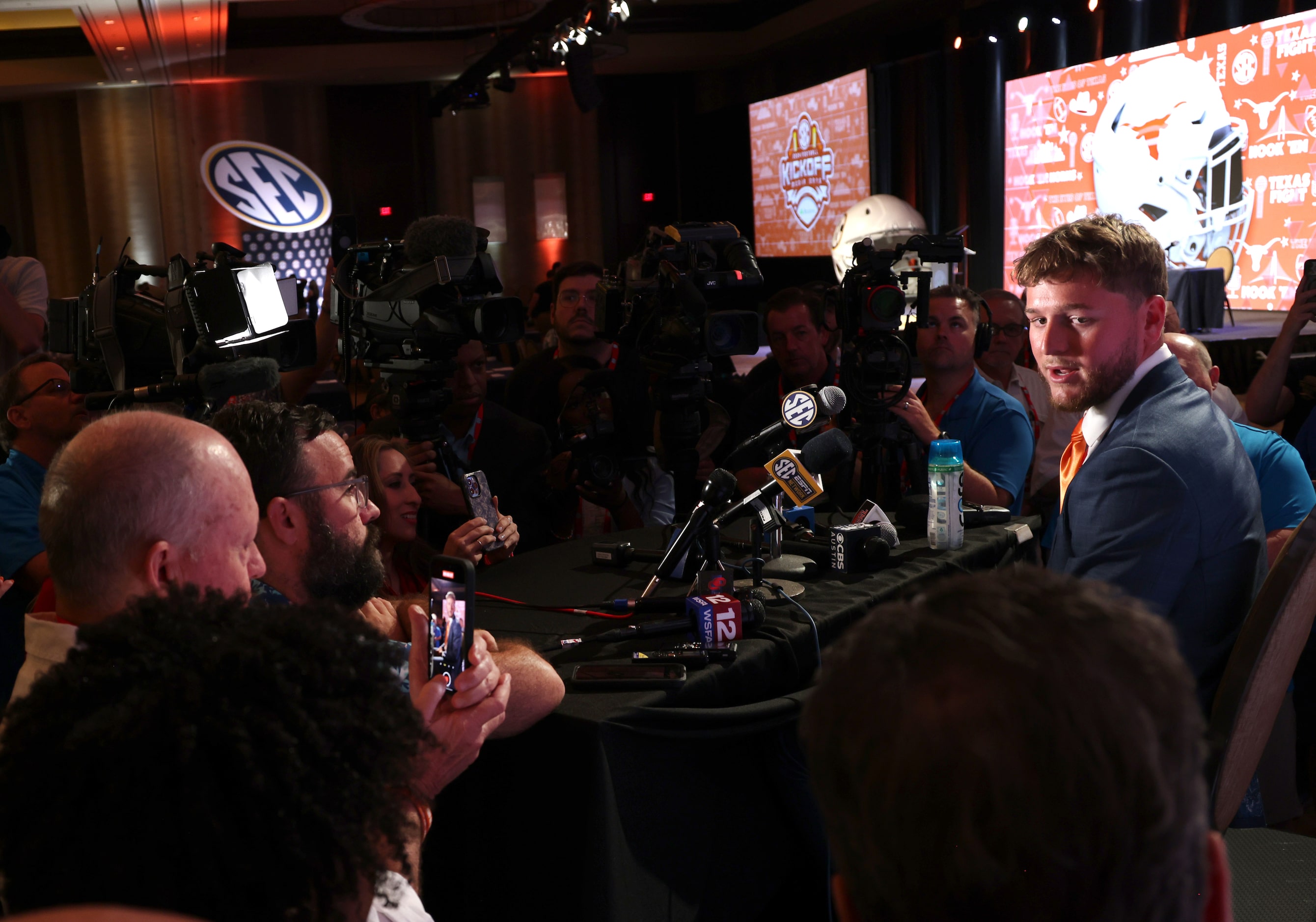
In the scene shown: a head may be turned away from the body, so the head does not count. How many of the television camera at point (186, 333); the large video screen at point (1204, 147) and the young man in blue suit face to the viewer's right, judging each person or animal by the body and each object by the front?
1

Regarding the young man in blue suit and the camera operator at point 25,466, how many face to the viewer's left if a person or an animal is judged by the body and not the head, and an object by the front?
1

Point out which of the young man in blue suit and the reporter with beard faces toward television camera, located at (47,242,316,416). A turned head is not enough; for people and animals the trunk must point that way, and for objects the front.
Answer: the young man in blue suit

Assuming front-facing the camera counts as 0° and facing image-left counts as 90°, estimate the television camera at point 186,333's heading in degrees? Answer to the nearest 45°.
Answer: approximately 270°

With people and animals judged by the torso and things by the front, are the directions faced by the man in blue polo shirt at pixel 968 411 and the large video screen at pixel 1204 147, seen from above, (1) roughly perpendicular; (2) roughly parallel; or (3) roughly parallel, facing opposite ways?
roughly parallel

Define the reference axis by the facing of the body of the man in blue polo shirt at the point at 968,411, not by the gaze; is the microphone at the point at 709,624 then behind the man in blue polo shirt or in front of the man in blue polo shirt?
in front

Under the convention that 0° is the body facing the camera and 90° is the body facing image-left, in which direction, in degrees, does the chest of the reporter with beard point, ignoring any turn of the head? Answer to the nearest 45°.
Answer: approximately 270°

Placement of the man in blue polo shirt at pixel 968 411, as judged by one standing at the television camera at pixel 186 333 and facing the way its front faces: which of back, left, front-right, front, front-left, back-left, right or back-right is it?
front

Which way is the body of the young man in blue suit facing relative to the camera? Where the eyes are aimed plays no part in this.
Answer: to the viewer's left

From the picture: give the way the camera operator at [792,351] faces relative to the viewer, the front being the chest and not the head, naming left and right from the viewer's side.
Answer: facing the viewer

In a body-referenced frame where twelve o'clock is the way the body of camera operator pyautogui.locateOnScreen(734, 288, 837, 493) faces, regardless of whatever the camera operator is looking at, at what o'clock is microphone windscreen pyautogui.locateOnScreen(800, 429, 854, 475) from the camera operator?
The microphone windscreen is roughly at 12 o'clock from the camera operator.

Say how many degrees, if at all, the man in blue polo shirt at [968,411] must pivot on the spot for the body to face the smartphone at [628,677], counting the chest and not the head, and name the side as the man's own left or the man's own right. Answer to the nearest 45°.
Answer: approximately 45° to the man's own left

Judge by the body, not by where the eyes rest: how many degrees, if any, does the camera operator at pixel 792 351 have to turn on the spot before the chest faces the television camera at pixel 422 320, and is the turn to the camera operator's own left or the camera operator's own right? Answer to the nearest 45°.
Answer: approximately 45° to the camera operator's own right

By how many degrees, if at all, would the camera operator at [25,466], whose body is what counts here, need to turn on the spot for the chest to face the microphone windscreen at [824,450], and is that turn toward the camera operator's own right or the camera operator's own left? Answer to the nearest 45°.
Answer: approximately 45° to the camera operator's own right

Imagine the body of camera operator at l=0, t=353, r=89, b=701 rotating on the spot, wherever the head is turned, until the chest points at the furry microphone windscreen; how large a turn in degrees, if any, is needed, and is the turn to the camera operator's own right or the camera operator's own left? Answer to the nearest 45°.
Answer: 0° — they already face it
